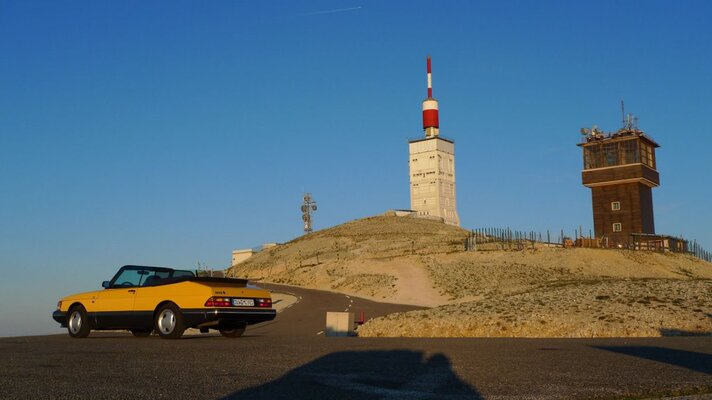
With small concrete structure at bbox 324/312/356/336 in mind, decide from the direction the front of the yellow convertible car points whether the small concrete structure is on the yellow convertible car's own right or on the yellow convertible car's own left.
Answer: on the yellow convertible car's own right

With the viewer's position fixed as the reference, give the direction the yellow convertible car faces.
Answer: facing away from the viewer and to the left of the viewer
